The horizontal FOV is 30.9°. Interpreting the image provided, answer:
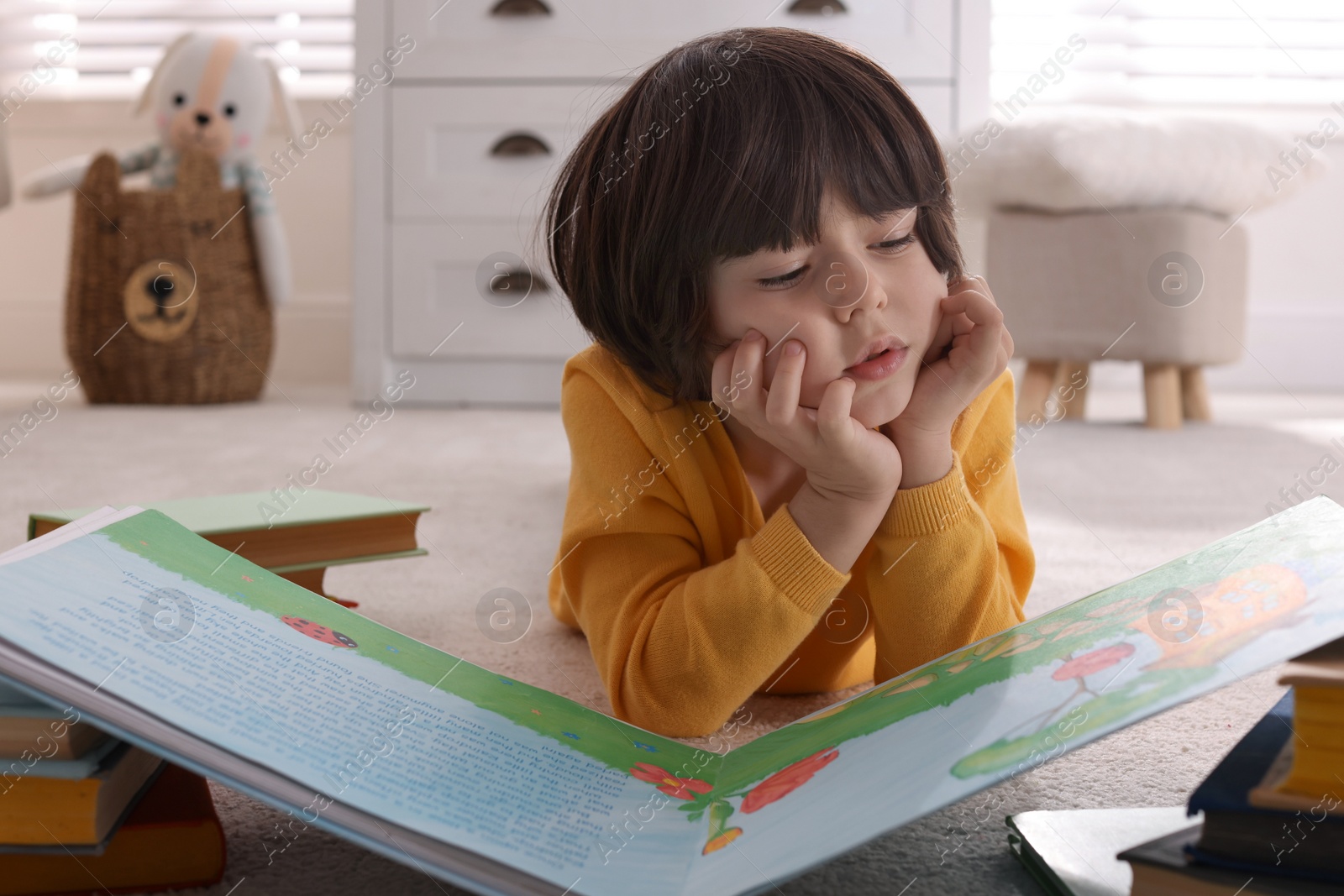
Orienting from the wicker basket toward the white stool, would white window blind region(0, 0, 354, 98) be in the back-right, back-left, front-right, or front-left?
back-left

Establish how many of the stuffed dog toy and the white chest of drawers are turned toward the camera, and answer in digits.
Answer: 2

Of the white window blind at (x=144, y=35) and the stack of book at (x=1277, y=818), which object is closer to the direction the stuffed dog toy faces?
the stack of book

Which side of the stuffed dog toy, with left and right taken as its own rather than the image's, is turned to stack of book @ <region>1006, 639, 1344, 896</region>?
front

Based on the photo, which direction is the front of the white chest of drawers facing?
toward the camera

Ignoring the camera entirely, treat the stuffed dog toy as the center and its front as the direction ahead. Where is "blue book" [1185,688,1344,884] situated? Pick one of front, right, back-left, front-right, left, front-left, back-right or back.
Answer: front

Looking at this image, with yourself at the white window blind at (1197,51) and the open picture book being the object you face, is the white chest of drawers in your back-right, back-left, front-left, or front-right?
front-right

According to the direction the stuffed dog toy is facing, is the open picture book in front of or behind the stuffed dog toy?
in front

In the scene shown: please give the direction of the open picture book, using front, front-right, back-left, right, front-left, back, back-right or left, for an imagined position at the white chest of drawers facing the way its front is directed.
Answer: front

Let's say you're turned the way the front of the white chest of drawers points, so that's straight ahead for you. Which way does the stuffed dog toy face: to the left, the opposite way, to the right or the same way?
the same way

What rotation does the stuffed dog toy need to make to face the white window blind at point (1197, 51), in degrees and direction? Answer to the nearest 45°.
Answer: approximately 90° to its left

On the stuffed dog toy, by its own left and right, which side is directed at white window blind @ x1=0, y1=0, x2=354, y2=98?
back

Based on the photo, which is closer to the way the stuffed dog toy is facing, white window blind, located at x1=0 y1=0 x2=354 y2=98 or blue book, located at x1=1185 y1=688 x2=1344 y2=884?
the blue book

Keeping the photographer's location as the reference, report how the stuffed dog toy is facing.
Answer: facing the viewer
